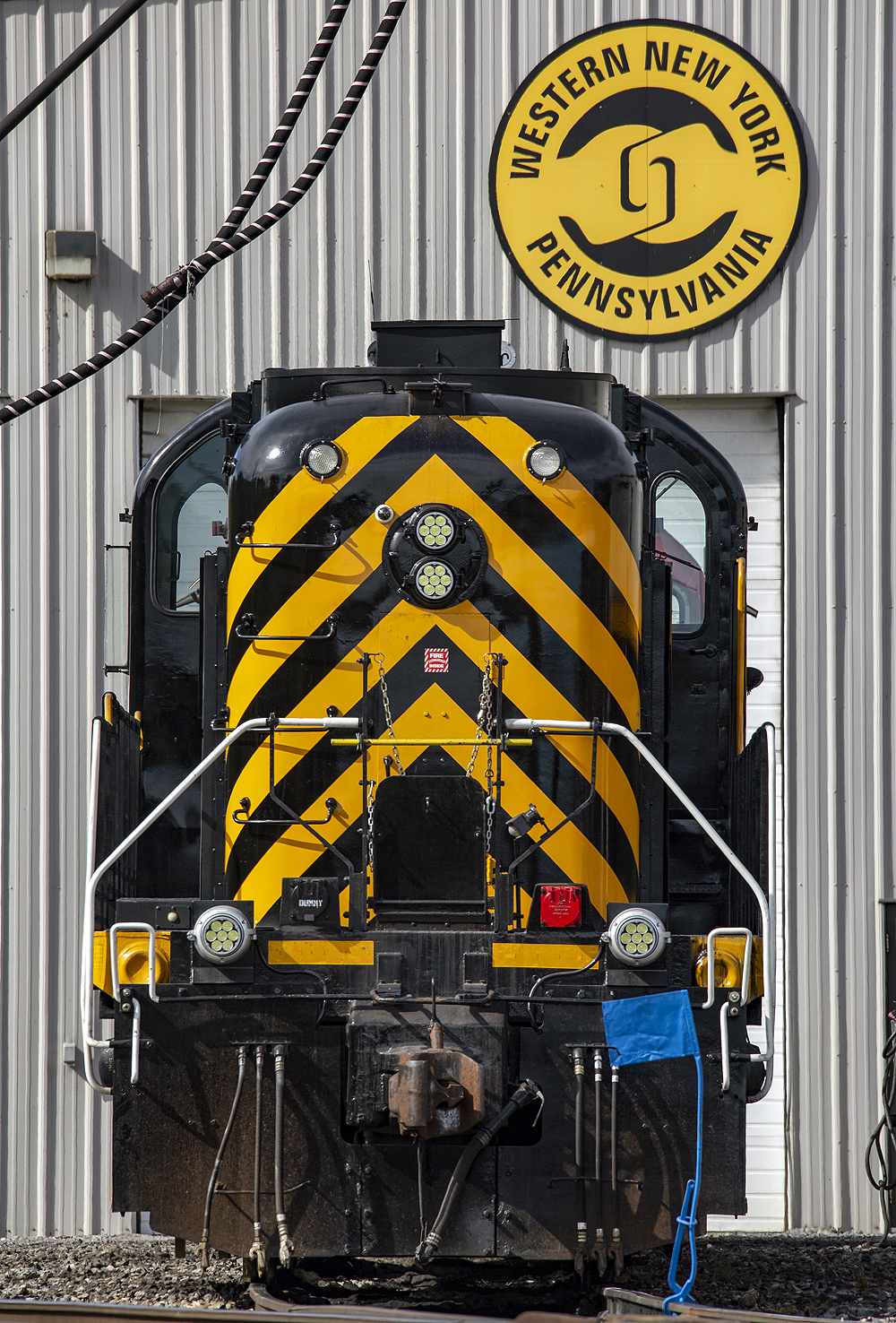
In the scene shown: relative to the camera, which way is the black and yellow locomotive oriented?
toward the camera

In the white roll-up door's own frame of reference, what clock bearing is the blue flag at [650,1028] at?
The blue flag is roughly at 12 o'clock from the white roll-up door.

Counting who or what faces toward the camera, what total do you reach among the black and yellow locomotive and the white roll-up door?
2

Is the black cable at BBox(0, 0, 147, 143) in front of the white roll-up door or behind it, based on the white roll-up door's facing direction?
in front

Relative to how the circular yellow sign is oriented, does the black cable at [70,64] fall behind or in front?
in front

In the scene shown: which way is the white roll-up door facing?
toward the camera
